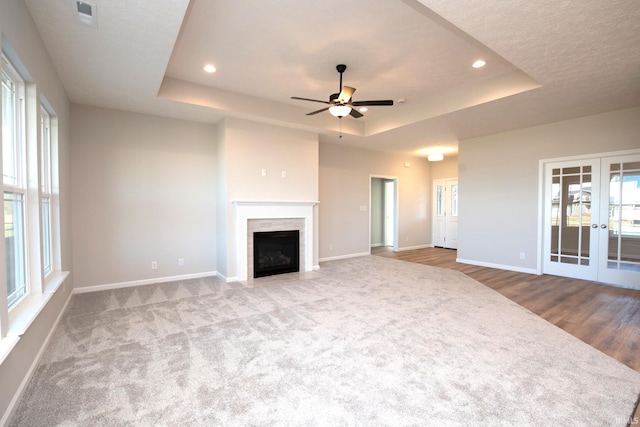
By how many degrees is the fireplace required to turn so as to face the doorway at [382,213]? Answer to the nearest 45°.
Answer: approximately 90° to its left

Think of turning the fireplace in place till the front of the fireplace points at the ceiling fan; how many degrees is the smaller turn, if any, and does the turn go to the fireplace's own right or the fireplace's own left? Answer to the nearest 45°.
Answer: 0° — it already faces it

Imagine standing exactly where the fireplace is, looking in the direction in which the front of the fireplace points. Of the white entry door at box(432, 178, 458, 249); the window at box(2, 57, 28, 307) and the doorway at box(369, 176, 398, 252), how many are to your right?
1

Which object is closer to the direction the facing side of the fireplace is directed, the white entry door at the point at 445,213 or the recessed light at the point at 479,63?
the recessed light

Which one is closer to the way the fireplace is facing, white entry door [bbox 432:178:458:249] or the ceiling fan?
the ceiling fan

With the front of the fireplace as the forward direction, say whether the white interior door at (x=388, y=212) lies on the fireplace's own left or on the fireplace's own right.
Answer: on the fireplace's own left

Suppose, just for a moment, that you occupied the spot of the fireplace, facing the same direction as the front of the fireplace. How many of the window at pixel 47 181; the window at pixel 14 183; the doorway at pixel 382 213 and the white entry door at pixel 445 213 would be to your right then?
2

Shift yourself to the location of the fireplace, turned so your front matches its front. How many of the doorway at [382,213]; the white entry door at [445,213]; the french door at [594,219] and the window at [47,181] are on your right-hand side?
1

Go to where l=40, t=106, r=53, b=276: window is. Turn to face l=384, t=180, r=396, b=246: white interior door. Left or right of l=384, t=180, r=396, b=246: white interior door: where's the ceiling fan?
right

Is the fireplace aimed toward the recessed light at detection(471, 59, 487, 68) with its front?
yes

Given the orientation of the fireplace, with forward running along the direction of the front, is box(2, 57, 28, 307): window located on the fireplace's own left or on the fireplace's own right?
on the fireplace's own right

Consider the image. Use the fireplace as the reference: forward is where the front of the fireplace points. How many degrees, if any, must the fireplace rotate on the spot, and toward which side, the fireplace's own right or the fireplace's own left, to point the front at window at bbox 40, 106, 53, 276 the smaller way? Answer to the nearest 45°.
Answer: approximately 90° to the fireplace's own right

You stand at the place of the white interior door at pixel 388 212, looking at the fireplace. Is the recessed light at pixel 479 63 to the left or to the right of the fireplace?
left

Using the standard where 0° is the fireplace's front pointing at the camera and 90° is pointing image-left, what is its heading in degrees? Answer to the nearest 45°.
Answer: approximately 315°
